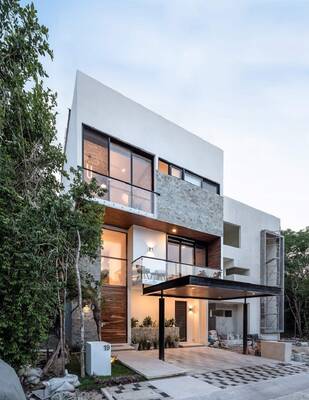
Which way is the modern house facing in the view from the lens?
facing the viewer and to the right of the viewer

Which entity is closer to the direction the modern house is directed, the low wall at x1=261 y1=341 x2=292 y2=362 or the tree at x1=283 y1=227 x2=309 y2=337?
the low wall

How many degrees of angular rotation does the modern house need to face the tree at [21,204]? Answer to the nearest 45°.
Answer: approximately 45° to its right
